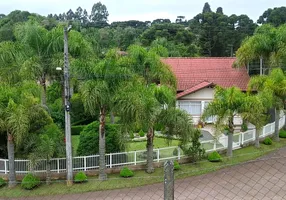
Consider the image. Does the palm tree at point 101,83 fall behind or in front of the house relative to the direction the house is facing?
in front

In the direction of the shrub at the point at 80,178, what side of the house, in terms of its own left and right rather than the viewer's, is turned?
front

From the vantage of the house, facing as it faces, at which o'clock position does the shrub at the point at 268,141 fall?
The shrub is roughly at 11 o'clock from the house.

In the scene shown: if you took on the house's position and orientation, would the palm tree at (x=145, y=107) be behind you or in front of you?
in front

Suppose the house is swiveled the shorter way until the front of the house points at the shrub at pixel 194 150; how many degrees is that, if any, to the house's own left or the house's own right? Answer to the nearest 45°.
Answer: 0° — it already faces it

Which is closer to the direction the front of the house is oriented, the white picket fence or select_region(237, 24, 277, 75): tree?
the white picket fence

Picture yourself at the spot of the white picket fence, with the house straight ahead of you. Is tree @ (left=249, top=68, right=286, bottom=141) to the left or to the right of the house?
right

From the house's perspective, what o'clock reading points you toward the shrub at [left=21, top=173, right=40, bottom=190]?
The shrub is roughly at 1 o'clock from the house.

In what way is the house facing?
toward the camera

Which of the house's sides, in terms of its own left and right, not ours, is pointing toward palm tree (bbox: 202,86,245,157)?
front

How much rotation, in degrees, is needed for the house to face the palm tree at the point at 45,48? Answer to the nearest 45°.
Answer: approximately 45° to its right
